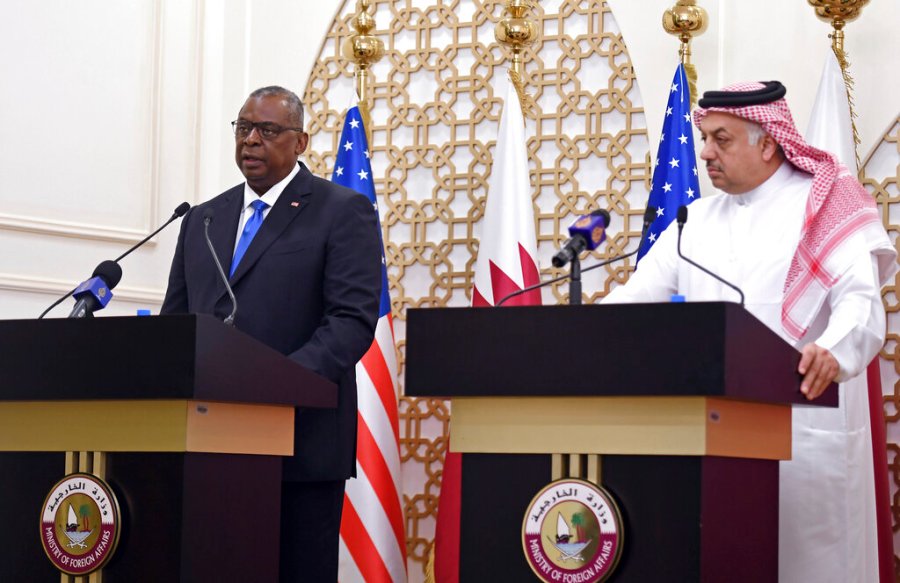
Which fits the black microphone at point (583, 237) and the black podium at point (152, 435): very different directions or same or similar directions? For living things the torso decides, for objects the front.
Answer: very different directions

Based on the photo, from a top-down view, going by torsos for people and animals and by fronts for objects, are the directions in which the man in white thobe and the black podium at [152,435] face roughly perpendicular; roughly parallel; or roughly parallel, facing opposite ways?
roughly parallel

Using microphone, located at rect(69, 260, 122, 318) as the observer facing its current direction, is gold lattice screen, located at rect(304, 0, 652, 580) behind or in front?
in front

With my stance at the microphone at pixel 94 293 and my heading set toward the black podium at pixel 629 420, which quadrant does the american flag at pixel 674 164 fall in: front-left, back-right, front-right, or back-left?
front-left

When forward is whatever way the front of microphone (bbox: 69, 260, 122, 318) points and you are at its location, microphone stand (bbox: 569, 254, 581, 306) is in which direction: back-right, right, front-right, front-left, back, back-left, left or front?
right

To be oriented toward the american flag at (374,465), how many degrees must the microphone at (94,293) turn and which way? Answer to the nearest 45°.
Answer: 0° — it already faces it

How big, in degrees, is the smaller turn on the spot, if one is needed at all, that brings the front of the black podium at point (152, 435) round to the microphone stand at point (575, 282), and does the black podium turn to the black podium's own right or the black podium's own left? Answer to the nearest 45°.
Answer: approximately 135° to the black podium's own left

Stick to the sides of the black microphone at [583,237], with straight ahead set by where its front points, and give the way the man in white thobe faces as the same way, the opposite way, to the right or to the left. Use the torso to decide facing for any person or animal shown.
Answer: the opposite way

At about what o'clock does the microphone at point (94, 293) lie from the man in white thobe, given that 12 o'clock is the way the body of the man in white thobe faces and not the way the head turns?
The microphone is roughly at 1 o'clock from the man in white thobe.

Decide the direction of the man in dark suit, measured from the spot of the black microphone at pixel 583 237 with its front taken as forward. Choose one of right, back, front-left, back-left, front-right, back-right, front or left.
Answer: left

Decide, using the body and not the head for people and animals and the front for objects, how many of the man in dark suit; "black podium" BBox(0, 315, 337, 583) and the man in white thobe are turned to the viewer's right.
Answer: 0

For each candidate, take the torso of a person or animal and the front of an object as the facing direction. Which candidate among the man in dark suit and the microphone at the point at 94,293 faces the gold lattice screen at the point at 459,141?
the microphone

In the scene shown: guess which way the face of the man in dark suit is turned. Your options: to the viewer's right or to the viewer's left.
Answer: to the viewer's left

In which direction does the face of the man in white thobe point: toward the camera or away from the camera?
toward the camera

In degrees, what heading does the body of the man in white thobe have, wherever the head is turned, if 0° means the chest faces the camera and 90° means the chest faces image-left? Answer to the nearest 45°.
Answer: approximately 45°

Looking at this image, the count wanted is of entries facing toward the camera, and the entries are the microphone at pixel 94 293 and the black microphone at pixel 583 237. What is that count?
0

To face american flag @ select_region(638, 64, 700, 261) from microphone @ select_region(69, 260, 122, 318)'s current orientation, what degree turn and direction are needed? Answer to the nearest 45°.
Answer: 0° — it already faces it

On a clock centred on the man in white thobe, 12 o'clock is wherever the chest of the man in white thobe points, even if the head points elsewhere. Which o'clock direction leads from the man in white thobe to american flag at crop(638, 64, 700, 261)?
The american flag is roughly at 4 o'clock from the man in white thobe.
